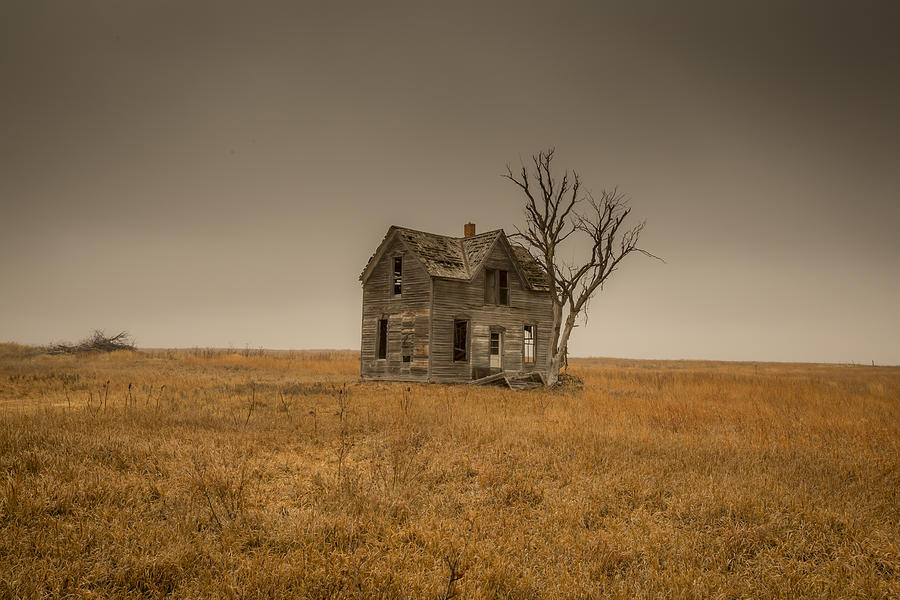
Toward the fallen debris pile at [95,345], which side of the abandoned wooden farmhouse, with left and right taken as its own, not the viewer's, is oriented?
back

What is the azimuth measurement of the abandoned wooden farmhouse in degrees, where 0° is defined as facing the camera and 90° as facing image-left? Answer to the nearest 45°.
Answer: approximately 315°
